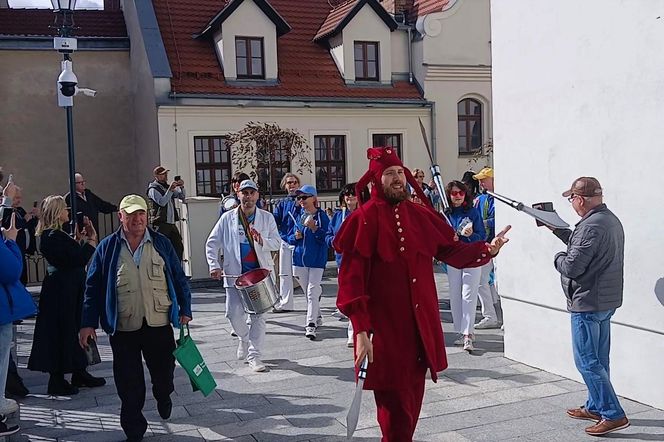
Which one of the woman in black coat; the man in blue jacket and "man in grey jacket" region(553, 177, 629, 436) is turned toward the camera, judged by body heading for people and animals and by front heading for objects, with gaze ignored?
the man in blue jacket

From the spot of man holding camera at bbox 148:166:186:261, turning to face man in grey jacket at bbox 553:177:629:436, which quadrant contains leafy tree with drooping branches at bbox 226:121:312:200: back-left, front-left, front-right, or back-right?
back-left

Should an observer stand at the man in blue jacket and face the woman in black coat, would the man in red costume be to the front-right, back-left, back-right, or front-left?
back-right

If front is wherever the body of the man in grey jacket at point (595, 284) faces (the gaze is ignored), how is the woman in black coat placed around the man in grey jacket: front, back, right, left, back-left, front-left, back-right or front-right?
front

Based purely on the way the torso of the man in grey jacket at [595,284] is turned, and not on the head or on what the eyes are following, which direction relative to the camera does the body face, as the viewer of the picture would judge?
to the viewer's left

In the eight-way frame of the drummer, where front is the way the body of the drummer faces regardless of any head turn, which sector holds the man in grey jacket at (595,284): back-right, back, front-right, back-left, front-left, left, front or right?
front-left

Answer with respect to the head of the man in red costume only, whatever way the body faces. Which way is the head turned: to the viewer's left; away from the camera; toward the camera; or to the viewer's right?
toward the camera

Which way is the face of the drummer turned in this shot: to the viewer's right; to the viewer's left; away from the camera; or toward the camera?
toward the camera

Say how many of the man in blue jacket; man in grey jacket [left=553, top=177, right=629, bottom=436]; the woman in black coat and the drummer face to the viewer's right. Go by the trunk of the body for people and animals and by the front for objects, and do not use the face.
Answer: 1

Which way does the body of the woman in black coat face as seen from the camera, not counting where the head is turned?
to the viewer's right

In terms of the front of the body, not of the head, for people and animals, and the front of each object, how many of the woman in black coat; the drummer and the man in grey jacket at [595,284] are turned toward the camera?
1

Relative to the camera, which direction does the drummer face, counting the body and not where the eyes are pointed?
toward the camera

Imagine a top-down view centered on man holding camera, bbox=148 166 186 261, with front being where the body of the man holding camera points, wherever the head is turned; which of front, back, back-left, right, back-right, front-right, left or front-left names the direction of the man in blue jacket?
front-right

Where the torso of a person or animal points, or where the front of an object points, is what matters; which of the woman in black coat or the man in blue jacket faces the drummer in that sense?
the woman in black coat

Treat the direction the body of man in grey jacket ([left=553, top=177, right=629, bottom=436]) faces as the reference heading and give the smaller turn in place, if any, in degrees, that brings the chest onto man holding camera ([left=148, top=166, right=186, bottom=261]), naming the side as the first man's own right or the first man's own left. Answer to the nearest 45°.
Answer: approximately 45° to the first man's own right

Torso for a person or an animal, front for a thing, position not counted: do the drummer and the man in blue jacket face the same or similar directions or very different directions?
same or similar directions

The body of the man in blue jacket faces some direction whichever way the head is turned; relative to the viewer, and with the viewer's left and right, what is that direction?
facing the viewer

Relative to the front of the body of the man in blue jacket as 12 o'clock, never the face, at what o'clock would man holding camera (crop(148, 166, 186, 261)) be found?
The man holding camera is roughly at 6 o'clock from the man in blue jacket.

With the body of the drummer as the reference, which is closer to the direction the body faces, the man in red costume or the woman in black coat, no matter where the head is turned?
the man in red costume

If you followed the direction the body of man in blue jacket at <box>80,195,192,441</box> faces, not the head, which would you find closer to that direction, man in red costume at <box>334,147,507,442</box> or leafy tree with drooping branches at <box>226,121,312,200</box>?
the man in red costume
